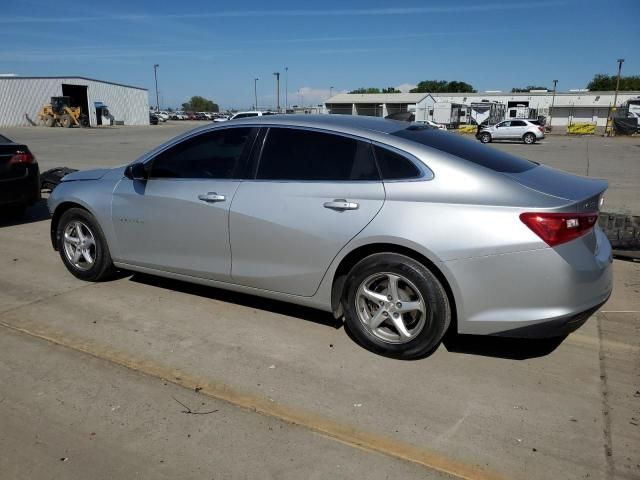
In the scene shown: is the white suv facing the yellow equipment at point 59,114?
yes

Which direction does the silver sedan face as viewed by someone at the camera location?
facing away from the viewer and to the left of the viewer

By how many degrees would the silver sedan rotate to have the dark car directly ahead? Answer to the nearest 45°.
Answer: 0° — it already faces it

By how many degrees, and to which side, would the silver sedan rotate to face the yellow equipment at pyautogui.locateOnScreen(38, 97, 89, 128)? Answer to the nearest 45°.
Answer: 0° — it already faces it

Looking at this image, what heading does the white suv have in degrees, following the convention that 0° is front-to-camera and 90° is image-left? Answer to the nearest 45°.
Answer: approximately 90°

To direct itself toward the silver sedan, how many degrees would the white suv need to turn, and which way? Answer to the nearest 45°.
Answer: approximately 90° to its left

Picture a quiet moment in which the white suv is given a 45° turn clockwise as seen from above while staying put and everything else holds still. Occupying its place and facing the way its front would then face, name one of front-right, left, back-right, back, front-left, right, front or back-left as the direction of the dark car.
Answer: back-left
